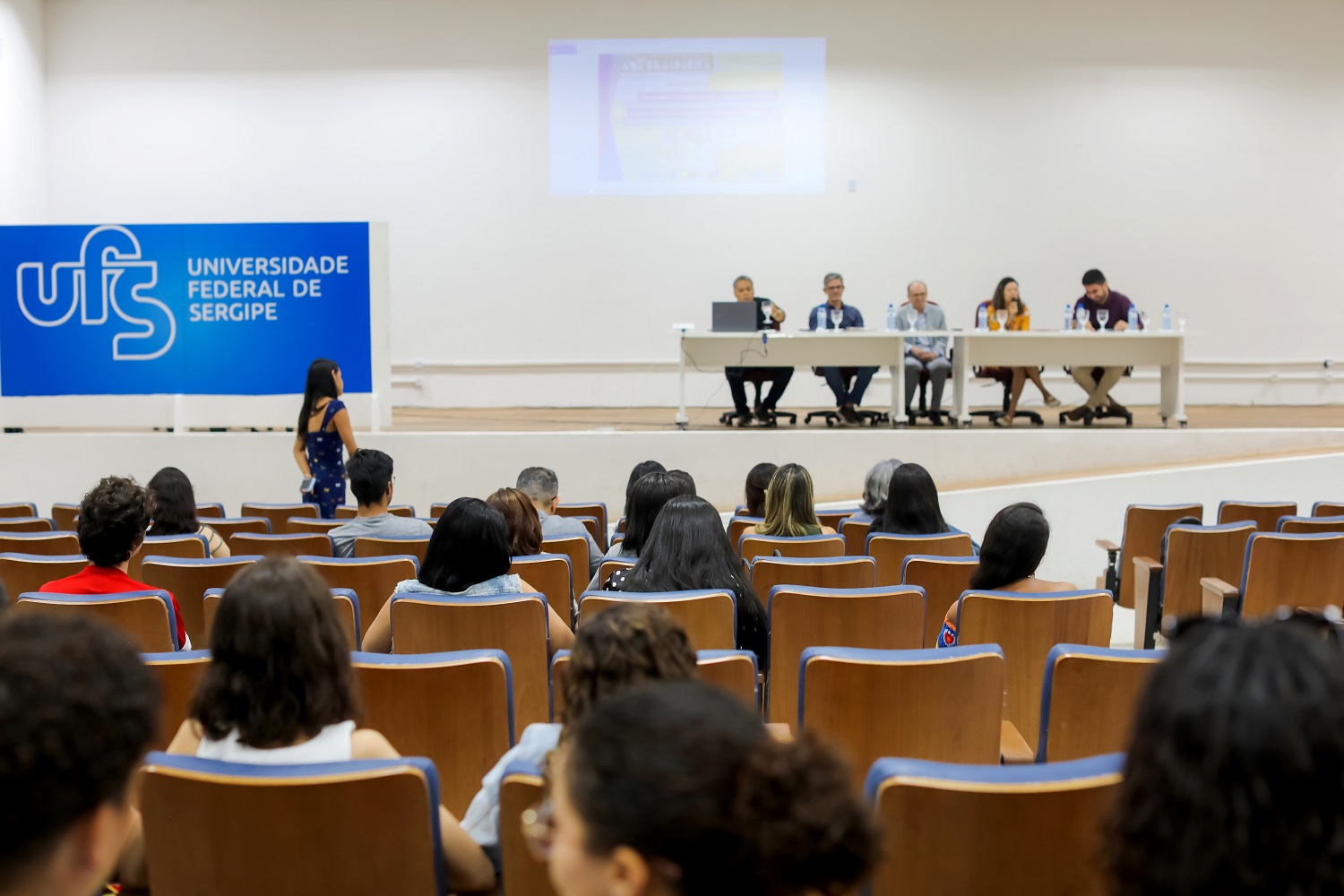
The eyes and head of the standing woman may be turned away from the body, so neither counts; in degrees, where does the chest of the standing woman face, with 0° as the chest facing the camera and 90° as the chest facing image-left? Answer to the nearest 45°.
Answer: approximately 225°

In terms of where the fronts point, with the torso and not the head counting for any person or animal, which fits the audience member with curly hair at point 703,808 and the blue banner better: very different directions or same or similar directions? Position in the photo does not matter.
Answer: very different directions

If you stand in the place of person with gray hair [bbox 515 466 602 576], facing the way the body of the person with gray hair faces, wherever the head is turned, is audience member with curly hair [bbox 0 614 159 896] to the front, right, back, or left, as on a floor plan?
back

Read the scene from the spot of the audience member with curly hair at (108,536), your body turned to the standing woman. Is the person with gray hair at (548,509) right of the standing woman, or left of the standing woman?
right

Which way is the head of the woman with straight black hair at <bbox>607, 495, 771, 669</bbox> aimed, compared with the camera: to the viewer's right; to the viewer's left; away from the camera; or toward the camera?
away from the camera

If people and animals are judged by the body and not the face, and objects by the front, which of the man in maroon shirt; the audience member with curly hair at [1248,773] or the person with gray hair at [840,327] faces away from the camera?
the audience member with curly hair

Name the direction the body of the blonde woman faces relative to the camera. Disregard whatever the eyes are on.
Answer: away from the camera

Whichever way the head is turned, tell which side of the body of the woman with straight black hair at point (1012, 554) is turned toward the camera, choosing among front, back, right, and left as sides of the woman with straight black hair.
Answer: back

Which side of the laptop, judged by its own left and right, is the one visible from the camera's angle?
back

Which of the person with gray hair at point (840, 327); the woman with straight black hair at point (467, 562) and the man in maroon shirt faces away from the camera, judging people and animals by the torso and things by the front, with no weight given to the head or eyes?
the woman with straight black hair

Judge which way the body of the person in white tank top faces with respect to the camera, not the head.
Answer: away from the camera

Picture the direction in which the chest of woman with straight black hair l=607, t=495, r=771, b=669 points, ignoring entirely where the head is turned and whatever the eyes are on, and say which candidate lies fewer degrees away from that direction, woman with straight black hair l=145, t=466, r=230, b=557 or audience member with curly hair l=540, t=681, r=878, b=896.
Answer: the woman with straight black hair

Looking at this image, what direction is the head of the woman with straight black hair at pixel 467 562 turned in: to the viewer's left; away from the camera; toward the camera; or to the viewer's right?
away from the camera

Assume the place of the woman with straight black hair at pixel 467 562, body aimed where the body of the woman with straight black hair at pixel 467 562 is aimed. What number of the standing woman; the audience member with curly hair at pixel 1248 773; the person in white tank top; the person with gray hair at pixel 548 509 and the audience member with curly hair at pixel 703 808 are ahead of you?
2

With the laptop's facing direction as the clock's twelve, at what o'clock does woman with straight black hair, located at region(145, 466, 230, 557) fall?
The woman with straight black hair is roughly at 7 o'clock from the laptop.
